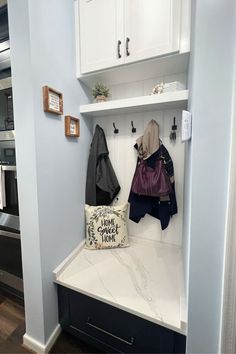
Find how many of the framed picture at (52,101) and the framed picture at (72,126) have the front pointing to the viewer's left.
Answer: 0

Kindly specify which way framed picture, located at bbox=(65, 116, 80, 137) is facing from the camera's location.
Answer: facing the viewer and to the right of the viewer

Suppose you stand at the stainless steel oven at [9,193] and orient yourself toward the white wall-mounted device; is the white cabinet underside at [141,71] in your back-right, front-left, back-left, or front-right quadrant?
front-left

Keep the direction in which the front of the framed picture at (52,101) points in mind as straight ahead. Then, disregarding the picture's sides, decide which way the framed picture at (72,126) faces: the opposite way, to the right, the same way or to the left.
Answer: the same way

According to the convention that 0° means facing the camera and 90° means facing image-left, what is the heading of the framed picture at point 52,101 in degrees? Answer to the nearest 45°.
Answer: approximately 315°

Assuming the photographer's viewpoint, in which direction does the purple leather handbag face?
facing the viewer

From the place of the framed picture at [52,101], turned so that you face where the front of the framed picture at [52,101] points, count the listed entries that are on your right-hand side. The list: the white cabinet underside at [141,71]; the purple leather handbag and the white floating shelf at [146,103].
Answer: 0
